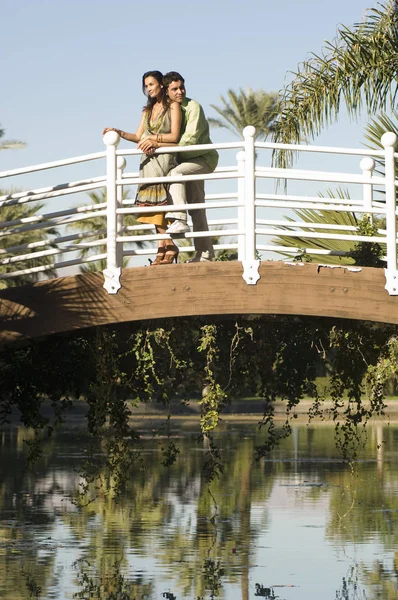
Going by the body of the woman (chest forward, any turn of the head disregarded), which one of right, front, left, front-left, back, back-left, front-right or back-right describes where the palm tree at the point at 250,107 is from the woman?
back-right

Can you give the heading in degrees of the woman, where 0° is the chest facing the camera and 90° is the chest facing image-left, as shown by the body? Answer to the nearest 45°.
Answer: approximately 45°
